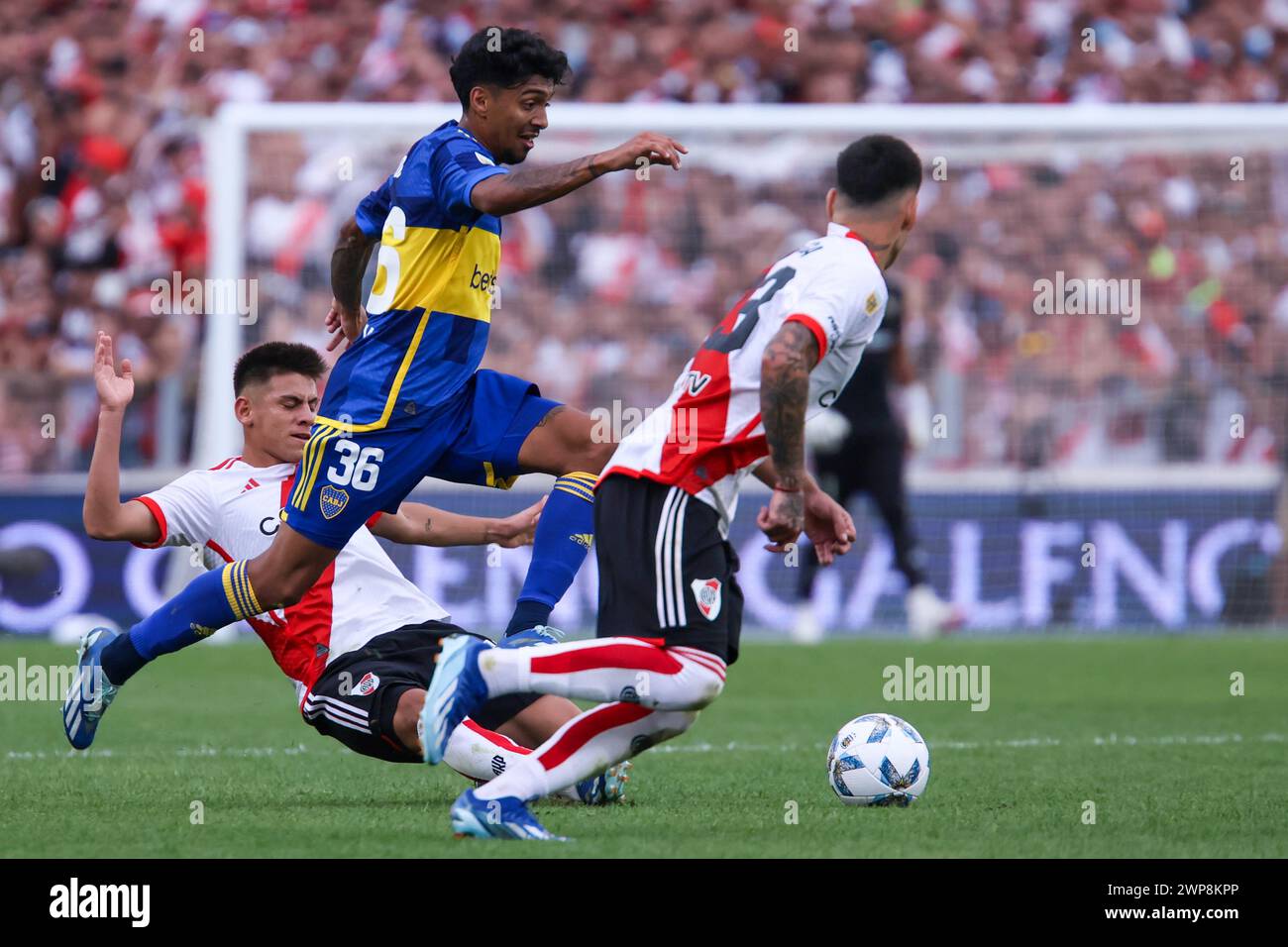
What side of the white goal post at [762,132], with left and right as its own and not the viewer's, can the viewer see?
front

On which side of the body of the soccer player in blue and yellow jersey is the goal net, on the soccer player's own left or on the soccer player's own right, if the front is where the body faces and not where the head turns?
on the soccer player's own left

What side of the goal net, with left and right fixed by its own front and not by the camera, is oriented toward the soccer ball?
front

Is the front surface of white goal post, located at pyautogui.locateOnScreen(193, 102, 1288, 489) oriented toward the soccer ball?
yes

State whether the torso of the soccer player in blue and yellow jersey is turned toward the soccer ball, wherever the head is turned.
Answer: yes

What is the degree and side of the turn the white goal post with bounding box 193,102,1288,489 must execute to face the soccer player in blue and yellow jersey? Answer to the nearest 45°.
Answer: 0° — it already faces them

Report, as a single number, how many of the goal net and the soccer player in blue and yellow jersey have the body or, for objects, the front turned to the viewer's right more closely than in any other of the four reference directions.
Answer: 1

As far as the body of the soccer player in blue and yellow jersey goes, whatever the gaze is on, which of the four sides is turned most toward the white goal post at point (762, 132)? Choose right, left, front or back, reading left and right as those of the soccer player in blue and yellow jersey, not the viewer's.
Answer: left

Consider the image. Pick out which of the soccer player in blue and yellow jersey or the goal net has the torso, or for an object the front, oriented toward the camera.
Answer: the goal net

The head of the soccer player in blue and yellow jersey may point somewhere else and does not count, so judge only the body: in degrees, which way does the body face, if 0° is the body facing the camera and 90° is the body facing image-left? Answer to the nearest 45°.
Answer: approximately 270°

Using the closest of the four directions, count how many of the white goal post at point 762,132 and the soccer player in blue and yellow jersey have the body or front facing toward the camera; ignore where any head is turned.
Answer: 1

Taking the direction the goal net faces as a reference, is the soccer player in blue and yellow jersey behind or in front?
in front

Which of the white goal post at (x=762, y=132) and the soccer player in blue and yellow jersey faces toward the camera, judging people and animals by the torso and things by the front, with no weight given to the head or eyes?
the white goal post

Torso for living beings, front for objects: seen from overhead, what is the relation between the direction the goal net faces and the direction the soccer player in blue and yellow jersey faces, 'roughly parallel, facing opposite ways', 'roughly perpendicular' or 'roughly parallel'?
roughly perpendicular
